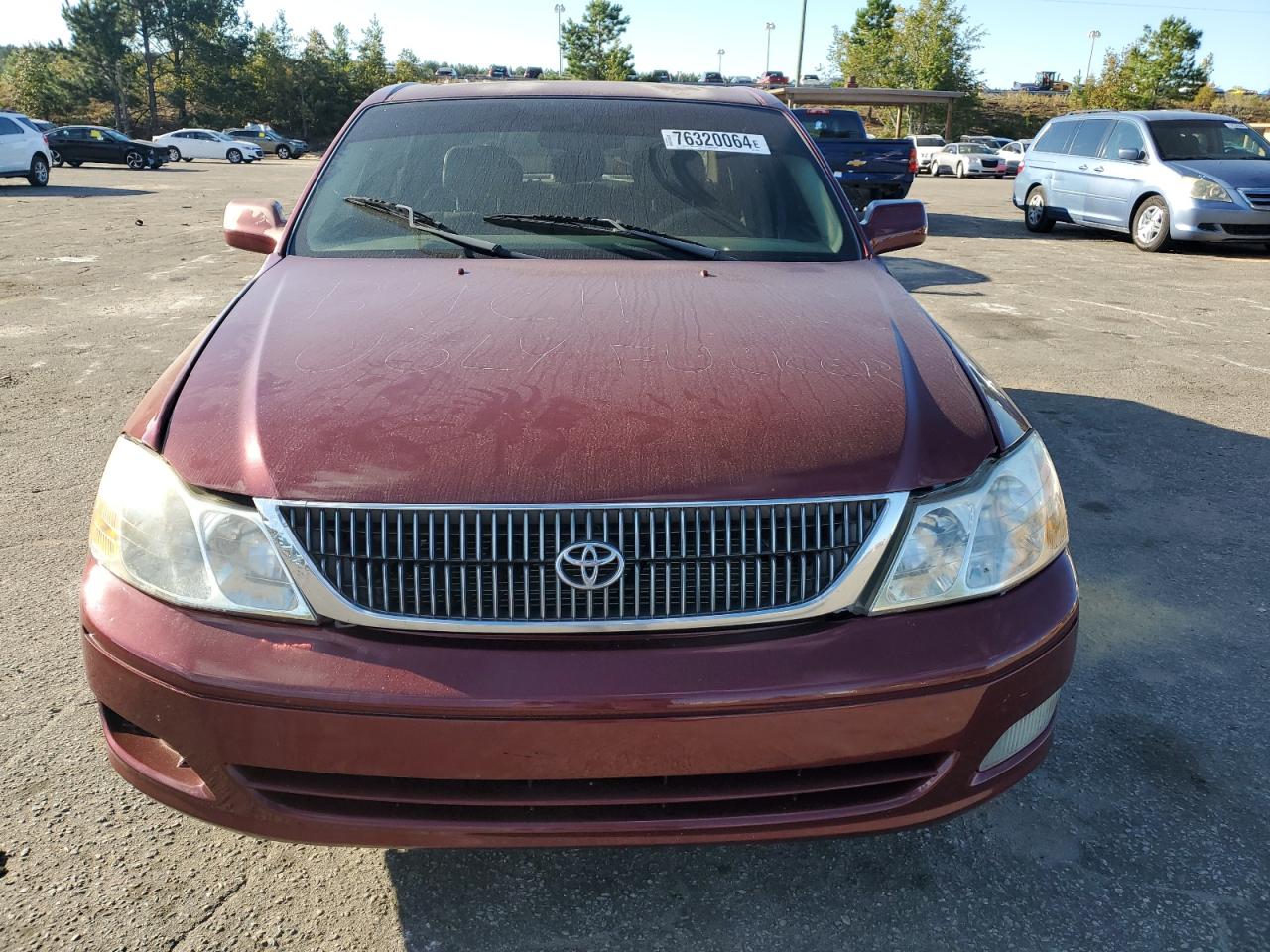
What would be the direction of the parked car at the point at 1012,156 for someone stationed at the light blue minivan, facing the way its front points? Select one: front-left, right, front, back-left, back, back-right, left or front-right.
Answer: back-left

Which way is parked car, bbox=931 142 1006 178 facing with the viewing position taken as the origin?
facing the viewer and to the right of the viewer

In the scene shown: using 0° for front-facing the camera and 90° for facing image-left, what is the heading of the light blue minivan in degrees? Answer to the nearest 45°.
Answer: approximately 315°

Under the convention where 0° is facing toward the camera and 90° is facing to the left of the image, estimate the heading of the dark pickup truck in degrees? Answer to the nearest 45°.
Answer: approximately 135°

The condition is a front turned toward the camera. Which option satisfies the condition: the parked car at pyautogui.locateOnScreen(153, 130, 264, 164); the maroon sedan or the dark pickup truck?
the maroon sedan

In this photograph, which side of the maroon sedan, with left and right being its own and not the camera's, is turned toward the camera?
front

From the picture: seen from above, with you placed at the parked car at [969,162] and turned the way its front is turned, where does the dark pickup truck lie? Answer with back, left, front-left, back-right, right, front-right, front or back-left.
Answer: front-right

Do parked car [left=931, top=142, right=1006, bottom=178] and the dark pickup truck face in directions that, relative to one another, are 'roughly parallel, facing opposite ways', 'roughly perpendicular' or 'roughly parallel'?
roughly parallel, facing opposite ways

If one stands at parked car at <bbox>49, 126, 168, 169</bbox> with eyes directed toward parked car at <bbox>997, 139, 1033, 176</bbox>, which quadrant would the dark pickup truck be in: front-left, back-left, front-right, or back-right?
front-right

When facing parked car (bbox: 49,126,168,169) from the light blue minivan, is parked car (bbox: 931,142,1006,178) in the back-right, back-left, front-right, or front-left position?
front-right
